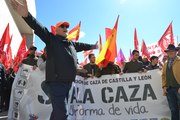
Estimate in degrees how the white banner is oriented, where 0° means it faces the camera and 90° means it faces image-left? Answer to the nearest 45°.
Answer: approximately 0°

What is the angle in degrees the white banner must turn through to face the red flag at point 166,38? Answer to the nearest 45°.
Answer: approximately 135° to its left

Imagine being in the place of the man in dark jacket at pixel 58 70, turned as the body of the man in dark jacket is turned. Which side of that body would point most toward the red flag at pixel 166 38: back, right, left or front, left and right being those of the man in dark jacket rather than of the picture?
left

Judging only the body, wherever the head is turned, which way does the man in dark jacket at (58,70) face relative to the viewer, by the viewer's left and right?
facing the viewer and to the right of the viewer

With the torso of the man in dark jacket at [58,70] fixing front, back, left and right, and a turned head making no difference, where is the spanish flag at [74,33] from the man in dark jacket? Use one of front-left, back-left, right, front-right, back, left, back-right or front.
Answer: back-left

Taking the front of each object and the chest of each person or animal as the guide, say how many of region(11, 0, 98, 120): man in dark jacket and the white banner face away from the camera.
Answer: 0

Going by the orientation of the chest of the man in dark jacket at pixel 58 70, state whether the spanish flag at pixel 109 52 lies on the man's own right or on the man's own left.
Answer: on the man's own left
